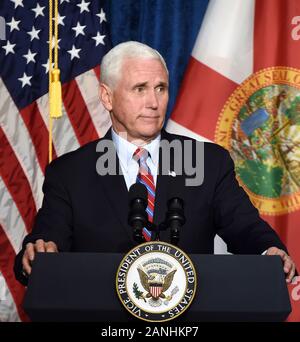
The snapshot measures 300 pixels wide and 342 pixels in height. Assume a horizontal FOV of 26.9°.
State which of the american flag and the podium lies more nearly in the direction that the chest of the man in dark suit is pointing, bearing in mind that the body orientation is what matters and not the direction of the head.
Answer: the podium

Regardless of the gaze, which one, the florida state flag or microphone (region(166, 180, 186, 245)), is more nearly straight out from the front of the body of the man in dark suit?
the microphone

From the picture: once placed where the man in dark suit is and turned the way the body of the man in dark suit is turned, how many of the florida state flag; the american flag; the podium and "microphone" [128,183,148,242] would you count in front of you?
2

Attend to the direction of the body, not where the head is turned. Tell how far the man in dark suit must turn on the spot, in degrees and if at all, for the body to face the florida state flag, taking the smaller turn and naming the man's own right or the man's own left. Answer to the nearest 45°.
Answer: approximately 135° to the man's own left

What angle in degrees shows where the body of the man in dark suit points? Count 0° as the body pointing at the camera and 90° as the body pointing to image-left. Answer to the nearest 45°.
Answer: approximately 0°

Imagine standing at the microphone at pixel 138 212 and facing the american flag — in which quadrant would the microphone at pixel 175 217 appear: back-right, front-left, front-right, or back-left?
back-right

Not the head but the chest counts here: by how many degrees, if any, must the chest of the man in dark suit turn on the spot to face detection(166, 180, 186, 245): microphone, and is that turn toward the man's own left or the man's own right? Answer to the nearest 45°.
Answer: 0° — they already face it

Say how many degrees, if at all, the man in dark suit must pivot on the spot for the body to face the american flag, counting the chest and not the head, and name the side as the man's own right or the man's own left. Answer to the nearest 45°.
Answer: approximately 135° to the man's own right

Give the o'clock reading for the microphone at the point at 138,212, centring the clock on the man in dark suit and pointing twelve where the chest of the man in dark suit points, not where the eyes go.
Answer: The microphone is roughly at 12 o'clock from the man in dark suit.

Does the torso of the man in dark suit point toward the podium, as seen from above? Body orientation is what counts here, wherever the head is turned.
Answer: yes
